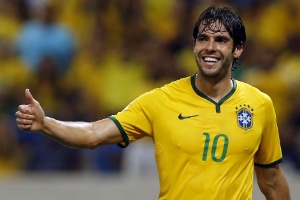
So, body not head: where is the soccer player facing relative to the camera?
toward the camera

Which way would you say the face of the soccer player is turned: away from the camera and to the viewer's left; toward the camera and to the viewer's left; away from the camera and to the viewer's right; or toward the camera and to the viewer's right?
toward the camera and to the viewer's left
